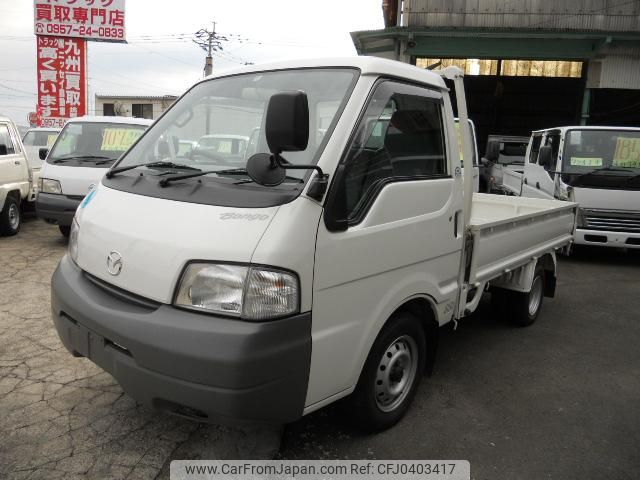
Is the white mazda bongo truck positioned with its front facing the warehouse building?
no

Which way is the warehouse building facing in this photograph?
toward the camera

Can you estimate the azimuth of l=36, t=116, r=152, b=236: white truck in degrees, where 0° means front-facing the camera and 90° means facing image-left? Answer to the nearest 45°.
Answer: approximately 45°

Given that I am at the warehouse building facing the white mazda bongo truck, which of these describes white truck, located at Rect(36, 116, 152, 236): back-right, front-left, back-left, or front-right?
front-right

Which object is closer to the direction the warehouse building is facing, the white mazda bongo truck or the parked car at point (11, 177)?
the white mazda bongo truck

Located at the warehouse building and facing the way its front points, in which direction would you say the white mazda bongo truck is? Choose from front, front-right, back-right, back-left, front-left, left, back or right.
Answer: front

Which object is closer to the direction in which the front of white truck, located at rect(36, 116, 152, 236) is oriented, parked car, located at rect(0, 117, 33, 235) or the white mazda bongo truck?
the white mazda bongo truck

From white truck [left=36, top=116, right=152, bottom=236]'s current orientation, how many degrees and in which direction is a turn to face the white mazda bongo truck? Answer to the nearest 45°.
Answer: approximately 45° to its left

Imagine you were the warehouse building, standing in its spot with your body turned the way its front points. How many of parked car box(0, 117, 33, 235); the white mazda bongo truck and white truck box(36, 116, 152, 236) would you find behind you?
0

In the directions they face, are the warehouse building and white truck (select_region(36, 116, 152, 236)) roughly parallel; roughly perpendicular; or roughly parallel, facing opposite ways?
roughly parallel

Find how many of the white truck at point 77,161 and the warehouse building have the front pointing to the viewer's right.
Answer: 0

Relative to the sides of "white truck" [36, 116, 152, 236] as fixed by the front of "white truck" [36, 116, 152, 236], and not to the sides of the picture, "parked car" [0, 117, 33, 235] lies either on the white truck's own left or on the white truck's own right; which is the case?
on the white truck's own right

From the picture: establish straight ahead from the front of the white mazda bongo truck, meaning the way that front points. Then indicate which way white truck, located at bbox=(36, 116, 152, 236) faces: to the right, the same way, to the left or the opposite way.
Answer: the same way

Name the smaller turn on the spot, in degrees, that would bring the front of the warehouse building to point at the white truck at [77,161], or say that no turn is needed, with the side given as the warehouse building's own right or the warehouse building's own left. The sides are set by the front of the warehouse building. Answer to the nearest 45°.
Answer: approximately 45° to the warehouse building's own right
